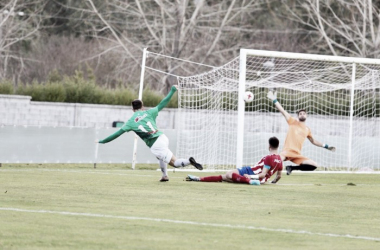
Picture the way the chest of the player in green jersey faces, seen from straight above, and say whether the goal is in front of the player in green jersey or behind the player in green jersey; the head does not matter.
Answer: in front

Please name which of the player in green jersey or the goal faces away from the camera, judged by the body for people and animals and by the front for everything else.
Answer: the player in green jersey

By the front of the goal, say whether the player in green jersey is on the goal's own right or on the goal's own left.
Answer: on the goal's own right

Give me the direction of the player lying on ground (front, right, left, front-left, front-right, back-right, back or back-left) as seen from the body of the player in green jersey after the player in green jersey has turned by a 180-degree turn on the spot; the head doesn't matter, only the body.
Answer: left

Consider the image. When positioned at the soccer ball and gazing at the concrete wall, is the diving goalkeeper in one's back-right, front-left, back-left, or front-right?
back-right

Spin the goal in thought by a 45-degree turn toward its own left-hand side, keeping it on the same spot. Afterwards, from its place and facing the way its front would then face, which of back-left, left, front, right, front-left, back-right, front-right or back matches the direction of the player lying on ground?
right

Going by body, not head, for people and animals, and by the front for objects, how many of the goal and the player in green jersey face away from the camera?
1

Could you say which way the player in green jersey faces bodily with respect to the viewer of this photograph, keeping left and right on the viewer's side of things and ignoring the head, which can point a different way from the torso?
facing away from the viewer
